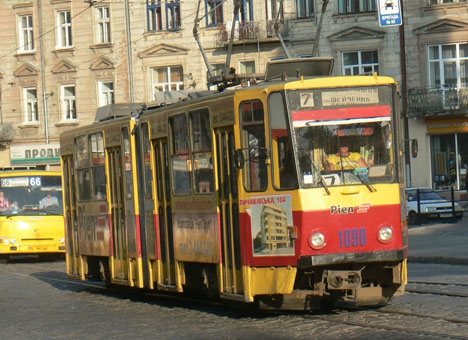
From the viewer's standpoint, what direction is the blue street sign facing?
toward the camera

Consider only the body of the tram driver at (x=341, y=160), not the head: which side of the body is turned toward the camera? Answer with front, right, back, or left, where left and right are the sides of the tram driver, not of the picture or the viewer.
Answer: front

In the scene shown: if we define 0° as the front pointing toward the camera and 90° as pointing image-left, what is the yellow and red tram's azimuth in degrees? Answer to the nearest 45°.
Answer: approximately 315°

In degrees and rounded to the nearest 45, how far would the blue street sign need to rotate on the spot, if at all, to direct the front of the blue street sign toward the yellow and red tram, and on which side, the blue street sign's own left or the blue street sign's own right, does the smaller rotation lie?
0° — it already faces it

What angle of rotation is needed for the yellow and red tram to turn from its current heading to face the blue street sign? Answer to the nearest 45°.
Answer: approximately 135° to its left

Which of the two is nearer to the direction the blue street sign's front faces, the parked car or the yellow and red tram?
the yellow and red tram

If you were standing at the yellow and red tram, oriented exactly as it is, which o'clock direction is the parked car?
The parked car is roughly at 8 o'clock from the yellow and red tram.

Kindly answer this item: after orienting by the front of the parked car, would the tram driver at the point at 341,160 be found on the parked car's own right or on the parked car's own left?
on the parked car's own right

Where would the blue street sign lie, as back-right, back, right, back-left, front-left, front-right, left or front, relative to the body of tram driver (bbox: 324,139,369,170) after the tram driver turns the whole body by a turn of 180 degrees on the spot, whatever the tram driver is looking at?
front
